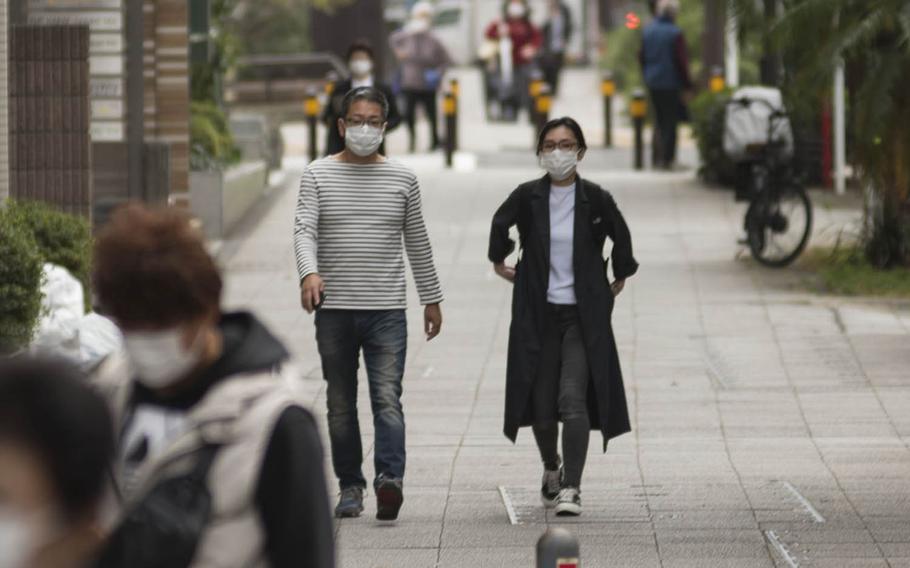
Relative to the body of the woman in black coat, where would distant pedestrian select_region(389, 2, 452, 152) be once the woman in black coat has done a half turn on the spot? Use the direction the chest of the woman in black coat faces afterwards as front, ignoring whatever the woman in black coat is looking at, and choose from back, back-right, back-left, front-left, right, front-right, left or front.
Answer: front

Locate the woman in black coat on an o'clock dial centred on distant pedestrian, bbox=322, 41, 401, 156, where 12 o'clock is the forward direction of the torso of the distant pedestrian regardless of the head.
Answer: The woman in black coat is roughly at 12 o'clock from the distant pedestrian.
